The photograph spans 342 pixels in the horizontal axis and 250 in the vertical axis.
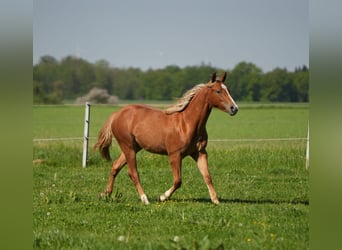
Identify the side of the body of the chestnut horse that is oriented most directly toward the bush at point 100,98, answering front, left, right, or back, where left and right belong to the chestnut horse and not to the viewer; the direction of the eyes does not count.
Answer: left

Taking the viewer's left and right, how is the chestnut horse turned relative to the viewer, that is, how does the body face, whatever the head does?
facing to the right of the viewer
